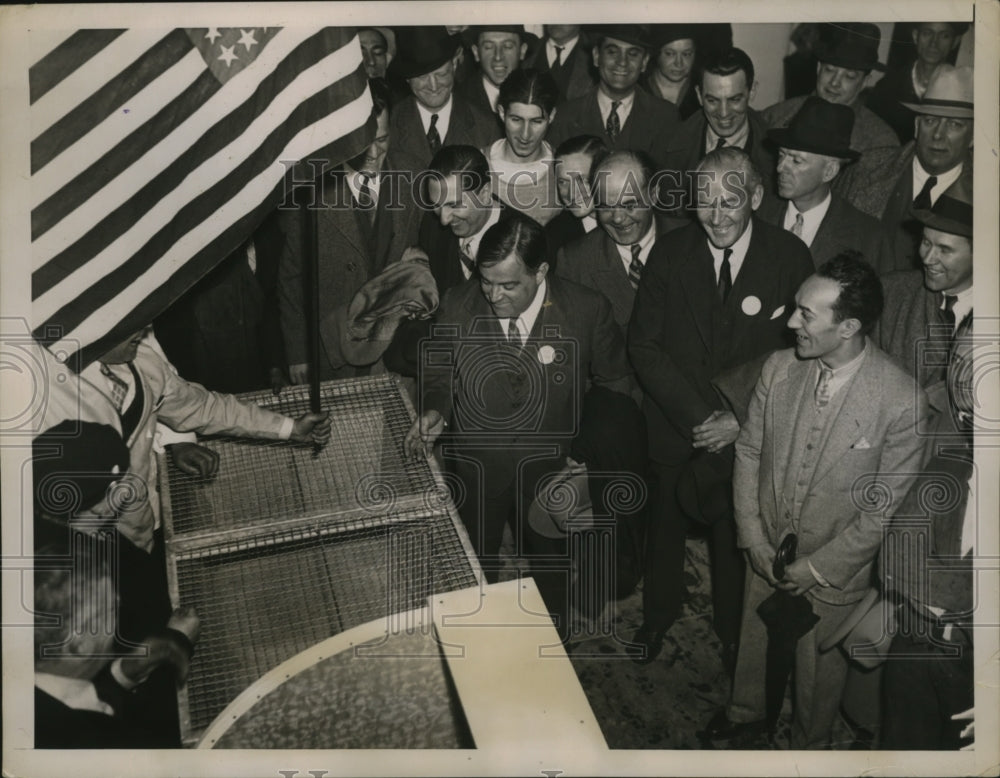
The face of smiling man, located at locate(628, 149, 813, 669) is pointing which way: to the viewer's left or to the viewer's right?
to the viewer's left

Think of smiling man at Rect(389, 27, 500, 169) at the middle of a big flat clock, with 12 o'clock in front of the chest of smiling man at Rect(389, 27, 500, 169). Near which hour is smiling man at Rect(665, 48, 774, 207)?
smiling man at Rect(665, 48, 774, 207) is roughly at 9 o'clock from smiling man at Rect(389, 27, 500, 169).

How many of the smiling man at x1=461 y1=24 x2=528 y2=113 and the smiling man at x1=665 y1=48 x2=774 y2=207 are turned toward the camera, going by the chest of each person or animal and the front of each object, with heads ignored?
2

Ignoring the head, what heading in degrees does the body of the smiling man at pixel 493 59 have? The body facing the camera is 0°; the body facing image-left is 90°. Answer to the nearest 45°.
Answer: approximately 0°

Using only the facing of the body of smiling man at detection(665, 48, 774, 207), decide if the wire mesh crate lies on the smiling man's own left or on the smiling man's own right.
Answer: on the smiling man's own right

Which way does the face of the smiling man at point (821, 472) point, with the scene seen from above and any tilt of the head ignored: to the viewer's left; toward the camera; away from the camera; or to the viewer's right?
to the viewer's left
